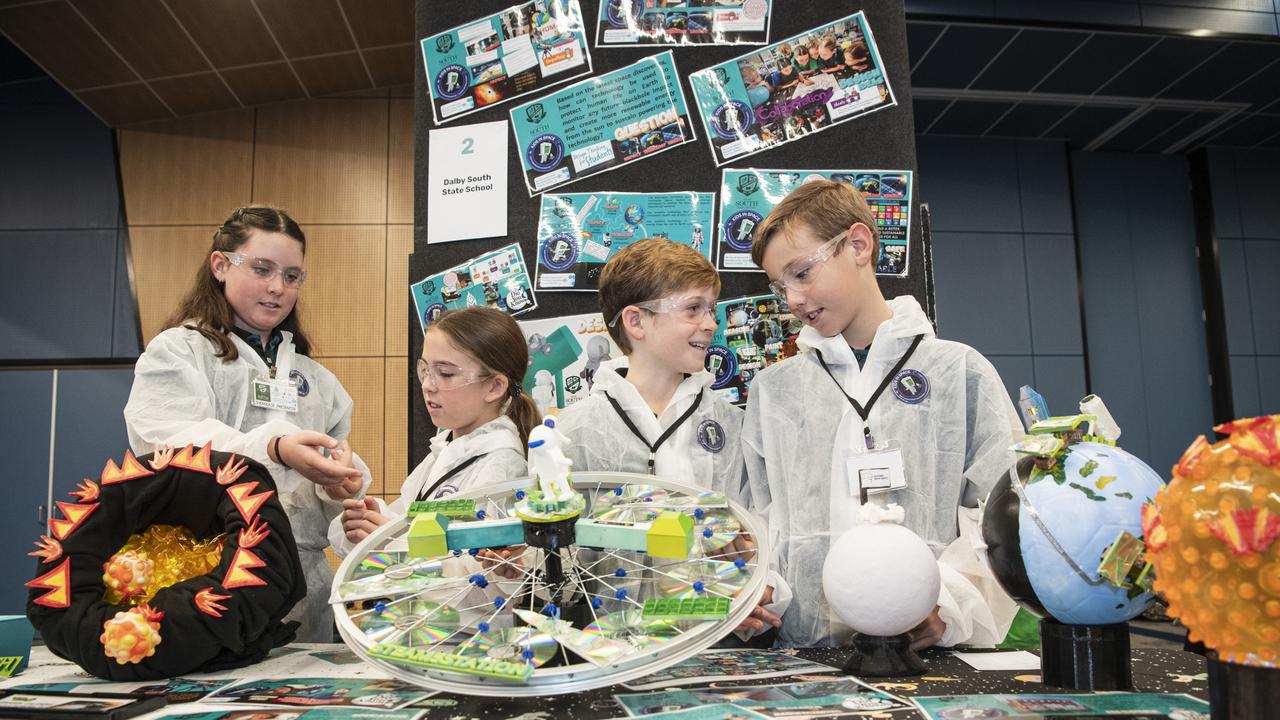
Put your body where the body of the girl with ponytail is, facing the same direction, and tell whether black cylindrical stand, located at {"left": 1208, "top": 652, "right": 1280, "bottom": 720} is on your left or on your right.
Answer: on your left

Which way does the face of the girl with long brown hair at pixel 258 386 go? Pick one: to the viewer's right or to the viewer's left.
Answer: to the viewer's right

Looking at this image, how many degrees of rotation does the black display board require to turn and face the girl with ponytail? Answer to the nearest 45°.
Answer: approximately 45° to its right

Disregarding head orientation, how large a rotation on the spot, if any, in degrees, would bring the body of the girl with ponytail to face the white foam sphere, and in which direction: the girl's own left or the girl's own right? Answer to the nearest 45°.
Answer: approximately 90° to the girl's own left

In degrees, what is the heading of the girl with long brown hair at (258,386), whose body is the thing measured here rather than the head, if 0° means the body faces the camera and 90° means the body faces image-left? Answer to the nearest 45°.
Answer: approximately 315°

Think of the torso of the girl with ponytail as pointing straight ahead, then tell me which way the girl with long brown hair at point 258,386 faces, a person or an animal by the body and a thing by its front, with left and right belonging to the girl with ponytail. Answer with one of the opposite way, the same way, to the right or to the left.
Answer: to the left

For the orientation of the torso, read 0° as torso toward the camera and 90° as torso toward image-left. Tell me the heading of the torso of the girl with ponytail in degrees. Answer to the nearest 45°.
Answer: approximately 45°

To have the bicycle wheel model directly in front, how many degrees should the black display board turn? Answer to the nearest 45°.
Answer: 0° — it already faces it

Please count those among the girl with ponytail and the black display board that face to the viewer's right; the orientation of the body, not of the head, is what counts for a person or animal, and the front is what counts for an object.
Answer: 0

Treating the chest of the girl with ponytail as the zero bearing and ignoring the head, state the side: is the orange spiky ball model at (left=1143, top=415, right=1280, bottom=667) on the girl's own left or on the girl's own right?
on the girl's own left

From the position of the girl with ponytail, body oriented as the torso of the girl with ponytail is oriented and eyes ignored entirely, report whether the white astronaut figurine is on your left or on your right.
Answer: on your left

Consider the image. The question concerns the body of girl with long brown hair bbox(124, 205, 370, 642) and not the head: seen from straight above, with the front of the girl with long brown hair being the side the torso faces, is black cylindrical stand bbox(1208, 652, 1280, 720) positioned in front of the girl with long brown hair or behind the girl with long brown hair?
in front

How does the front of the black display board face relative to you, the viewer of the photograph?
facing the viewer

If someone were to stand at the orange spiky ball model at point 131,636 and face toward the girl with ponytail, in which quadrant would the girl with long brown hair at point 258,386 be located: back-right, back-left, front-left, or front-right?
front-left
